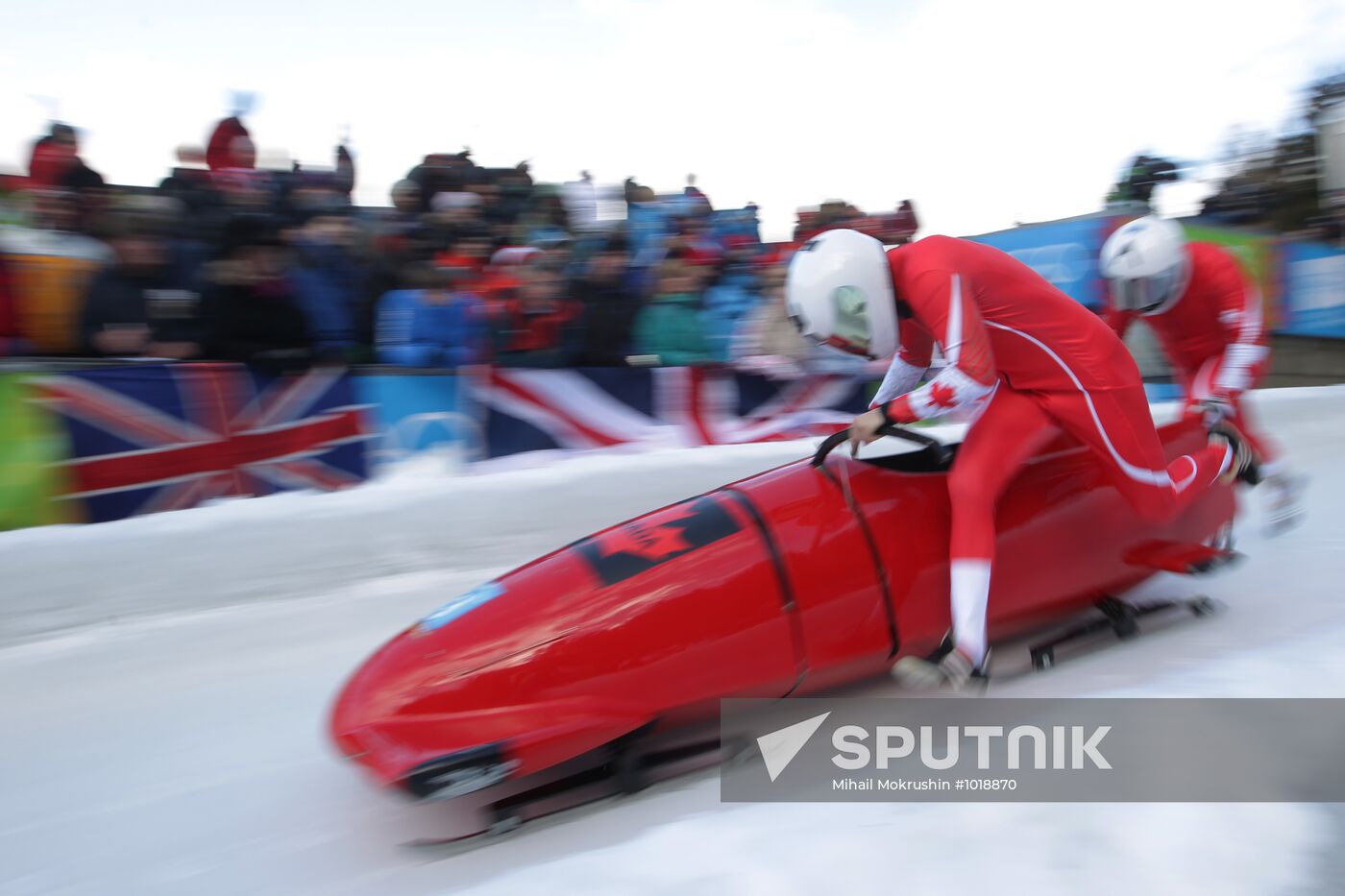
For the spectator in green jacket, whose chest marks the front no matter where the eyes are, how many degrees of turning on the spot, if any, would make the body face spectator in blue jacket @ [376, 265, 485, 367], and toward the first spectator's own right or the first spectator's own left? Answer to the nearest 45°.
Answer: approximately 45° to the first spectator's own right

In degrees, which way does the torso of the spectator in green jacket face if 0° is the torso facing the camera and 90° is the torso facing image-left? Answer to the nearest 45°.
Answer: approximately 0°

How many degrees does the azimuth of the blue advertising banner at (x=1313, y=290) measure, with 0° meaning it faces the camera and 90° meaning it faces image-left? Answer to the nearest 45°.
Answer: approximately 0°

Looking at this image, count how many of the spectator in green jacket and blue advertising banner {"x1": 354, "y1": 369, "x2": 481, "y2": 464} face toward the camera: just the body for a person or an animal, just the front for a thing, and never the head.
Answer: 2

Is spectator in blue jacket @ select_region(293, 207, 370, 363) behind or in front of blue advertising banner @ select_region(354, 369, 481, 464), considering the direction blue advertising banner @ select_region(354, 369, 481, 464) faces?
behind

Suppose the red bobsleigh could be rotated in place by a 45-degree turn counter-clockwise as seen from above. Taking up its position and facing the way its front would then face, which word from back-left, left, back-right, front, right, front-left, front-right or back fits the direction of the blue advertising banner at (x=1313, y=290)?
back-left

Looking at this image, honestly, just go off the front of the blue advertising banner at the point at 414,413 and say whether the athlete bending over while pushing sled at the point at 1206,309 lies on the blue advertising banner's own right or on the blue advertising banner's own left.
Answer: on the blue advertising banner's own left

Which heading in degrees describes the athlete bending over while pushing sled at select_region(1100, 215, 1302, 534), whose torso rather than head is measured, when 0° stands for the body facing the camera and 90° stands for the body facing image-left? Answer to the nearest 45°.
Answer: approximately 45°

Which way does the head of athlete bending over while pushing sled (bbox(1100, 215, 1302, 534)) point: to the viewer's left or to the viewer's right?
to the viewer's left
